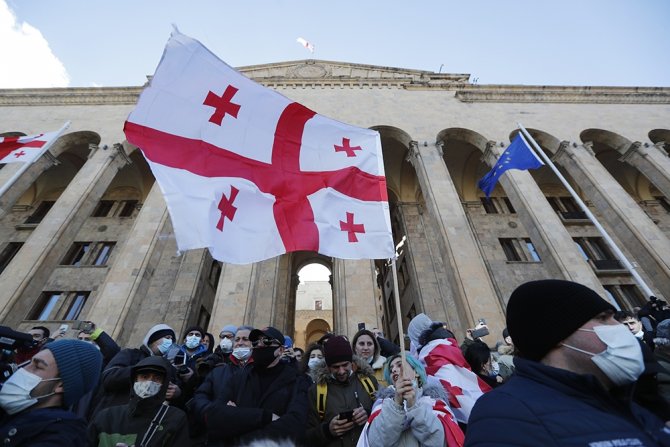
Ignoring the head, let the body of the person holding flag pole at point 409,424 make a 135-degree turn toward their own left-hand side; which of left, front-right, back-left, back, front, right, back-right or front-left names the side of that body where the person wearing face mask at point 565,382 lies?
right

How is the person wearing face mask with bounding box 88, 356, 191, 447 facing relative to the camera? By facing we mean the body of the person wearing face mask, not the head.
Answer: toward the camera

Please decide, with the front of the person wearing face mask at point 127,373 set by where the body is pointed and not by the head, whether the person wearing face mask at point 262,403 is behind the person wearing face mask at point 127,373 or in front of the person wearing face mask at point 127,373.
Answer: in front

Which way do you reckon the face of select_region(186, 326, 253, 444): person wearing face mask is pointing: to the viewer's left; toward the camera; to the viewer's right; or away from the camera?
toward the camera

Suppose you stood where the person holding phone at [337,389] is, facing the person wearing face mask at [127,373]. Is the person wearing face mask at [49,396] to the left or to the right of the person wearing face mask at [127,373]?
left

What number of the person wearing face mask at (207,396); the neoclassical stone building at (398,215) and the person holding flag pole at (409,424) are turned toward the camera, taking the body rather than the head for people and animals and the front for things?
3

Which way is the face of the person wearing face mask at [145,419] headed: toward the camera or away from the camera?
toward the camera

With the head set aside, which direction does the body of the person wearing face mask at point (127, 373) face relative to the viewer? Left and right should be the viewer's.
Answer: facing the viewer and to the right of the viewer

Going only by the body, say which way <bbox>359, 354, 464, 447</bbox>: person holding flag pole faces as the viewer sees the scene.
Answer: toward the camera

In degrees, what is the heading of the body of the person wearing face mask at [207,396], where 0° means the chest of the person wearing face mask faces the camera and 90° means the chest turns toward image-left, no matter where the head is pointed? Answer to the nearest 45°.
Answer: approximately 0°
